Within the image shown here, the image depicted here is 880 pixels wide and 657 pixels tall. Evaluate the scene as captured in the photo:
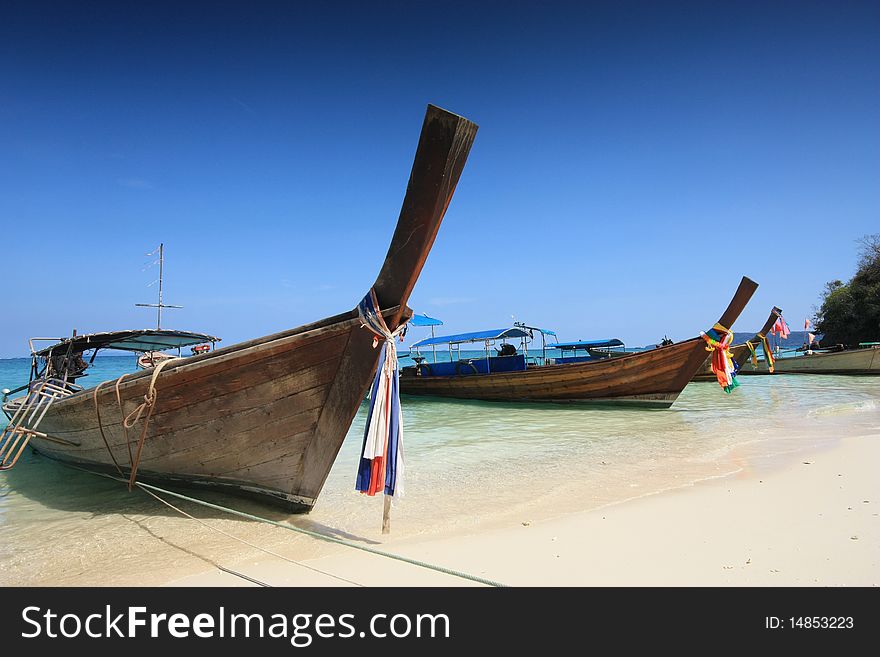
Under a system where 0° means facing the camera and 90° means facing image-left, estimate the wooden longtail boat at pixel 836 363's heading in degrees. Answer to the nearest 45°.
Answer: approximately 270°

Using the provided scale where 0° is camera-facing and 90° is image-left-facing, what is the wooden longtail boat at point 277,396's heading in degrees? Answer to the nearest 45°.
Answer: approximately 315°

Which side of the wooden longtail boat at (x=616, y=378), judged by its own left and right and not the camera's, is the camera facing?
right

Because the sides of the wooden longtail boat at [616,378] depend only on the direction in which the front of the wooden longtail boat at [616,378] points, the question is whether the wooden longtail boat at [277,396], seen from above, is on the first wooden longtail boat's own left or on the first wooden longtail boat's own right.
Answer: on the first wooden longtail boat's own right

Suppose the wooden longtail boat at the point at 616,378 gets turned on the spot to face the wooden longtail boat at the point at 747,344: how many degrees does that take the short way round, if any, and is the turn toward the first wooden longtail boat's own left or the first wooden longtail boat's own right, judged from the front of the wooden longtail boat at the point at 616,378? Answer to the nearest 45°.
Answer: approximately 45° to the first wooden longtail boat's own left

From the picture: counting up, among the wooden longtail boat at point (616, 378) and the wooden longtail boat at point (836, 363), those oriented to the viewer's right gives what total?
2

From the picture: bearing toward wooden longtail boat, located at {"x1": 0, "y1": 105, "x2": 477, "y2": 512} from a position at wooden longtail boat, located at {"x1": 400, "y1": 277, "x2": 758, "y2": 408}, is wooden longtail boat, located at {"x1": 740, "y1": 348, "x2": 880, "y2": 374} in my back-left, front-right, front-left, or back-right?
back-left
